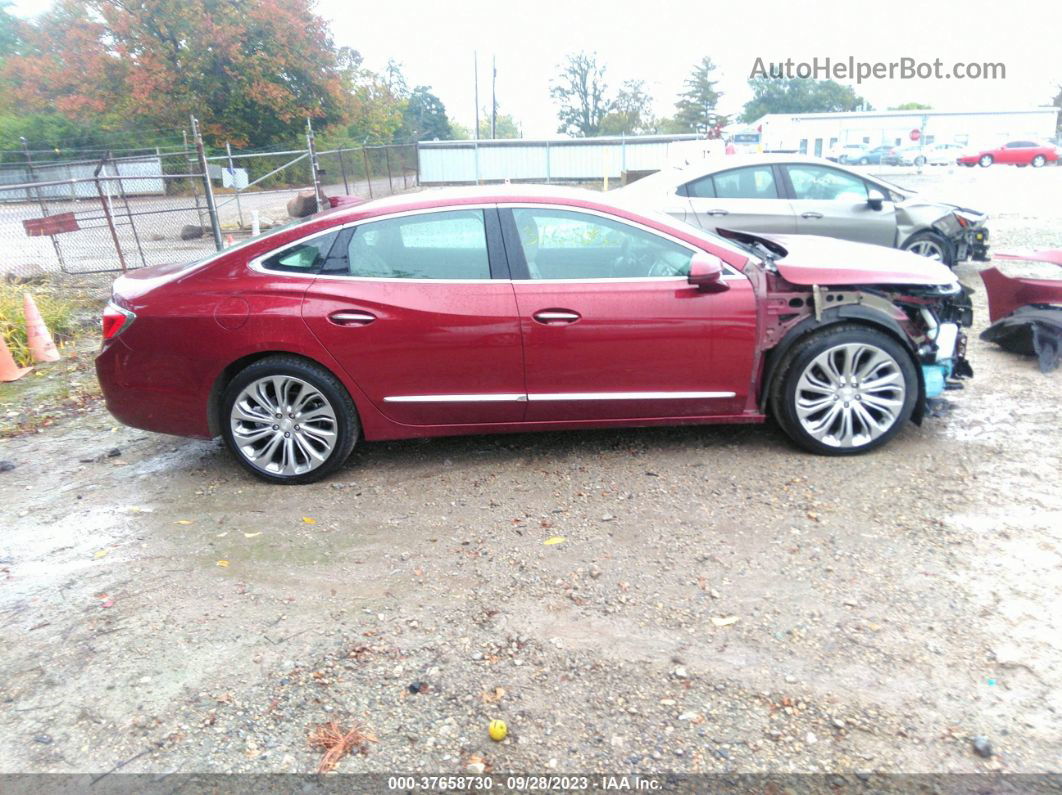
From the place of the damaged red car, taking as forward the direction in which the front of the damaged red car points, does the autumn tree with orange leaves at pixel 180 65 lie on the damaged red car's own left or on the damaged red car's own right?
on the damaged red car's own left

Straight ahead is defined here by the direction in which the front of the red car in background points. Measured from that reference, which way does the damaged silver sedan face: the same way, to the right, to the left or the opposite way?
the opposite way

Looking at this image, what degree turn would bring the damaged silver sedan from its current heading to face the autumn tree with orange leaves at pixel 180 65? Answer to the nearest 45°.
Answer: approximately 135° to its left

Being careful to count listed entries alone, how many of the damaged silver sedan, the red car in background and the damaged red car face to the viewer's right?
2

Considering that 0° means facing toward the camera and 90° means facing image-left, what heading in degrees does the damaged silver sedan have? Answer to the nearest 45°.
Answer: approximately 270°

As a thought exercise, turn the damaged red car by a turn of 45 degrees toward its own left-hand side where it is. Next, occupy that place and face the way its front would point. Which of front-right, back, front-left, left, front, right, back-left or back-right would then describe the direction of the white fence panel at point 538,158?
front-left

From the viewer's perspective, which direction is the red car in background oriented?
to the viewer's left

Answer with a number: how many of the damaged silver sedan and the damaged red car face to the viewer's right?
2

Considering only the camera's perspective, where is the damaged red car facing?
facing to the right of the viewer

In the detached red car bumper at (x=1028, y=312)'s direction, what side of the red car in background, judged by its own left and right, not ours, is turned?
left

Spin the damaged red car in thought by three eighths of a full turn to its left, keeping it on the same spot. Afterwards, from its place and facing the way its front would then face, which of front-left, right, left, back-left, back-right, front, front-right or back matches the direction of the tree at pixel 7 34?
front
